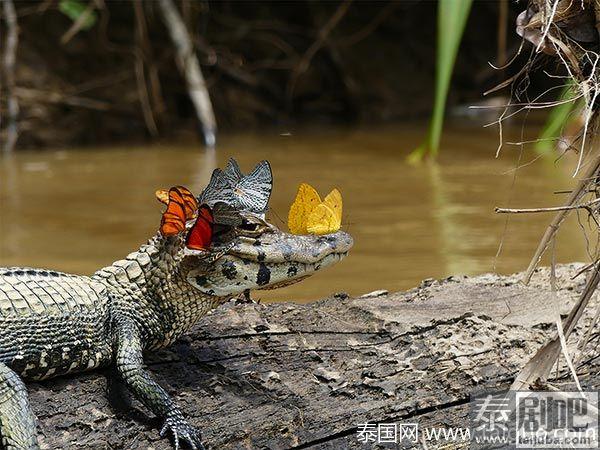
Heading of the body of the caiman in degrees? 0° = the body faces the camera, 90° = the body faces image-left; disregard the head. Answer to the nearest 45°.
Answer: approximately 270°

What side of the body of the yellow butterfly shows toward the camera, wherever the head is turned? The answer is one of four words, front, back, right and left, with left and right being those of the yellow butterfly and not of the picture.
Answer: right
